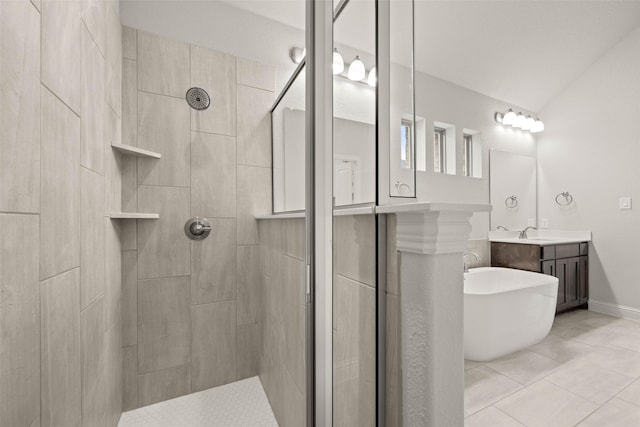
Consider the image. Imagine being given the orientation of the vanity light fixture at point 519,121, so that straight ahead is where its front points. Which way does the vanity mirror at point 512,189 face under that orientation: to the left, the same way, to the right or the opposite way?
the same way

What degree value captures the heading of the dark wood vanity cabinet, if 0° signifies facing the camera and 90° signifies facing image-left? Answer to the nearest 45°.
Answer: approximately 315°

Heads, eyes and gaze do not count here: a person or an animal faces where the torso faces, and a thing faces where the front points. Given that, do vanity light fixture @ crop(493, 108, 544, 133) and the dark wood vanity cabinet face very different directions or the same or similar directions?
same or similar directions

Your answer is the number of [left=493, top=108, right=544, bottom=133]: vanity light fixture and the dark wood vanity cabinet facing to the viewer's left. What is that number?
0

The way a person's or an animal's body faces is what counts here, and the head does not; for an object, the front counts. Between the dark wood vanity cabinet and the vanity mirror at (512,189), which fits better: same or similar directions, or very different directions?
same or similar directions
